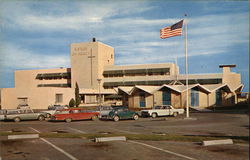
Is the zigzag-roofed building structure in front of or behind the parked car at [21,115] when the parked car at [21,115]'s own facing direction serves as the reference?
in front

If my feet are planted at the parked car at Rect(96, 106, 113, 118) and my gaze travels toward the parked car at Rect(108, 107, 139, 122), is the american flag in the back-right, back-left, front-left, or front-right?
front-left

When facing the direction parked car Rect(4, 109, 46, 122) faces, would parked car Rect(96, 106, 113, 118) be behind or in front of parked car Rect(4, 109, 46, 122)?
in front

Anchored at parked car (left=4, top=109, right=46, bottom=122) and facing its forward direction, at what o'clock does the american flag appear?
The american flag is roughly at 1 o'clock from the parked car.
